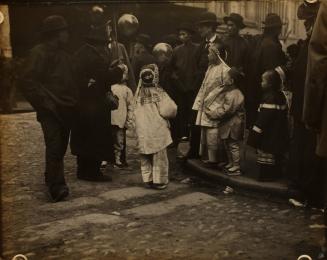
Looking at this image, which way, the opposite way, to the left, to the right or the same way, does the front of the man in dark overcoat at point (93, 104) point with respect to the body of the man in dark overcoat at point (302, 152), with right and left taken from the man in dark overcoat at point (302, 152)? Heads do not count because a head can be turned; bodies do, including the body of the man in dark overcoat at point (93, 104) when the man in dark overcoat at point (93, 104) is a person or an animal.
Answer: the opposite way

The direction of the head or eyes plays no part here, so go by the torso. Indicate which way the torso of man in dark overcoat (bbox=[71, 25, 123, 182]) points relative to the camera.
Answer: to the viewer's right

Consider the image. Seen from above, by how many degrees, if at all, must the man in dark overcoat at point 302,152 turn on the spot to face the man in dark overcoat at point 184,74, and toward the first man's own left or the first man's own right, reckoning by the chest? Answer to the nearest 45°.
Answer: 0° — they already face them

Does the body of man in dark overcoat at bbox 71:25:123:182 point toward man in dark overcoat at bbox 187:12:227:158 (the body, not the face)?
yes

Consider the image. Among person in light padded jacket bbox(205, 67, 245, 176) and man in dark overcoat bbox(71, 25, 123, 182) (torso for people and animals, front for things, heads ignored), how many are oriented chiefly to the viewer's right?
1

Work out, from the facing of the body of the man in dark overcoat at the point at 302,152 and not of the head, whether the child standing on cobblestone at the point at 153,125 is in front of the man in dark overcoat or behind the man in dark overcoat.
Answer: in front

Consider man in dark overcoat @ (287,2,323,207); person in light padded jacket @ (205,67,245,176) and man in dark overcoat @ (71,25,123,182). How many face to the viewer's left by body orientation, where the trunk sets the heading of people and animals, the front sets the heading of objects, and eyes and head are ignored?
2

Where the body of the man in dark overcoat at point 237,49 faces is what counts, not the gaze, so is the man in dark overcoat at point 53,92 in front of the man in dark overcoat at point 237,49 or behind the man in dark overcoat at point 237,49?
in front

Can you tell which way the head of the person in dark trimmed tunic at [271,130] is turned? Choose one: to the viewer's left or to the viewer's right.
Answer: to the viewer's left

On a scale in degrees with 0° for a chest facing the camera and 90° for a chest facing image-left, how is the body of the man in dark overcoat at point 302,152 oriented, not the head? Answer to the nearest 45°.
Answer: approximately 90°

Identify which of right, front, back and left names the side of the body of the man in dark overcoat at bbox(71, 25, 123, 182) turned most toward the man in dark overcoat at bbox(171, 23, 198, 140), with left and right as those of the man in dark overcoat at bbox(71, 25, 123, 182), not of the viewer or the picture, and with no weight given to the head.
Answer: front

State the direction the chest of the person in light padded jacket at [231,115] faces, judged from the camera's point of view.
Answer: to the viewer's left
